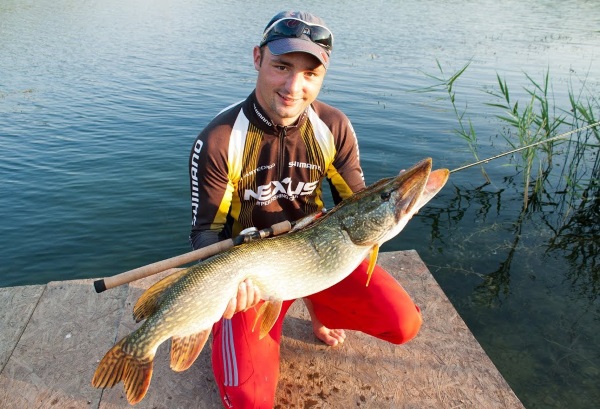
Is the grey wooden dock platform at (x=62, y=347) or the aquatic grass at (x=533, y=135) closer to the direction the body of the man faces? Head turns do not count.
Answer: the grey wooden dock platform

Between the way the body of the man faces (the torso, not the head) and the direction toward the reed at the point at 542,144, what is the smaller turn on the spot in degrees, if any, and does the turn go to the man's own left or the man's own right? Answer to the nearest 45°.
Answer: approximately 135° to the man's own left

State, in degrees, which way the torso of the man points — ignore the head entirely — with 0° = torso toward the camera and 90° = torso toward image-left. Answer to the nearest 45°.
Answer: approximately 0°

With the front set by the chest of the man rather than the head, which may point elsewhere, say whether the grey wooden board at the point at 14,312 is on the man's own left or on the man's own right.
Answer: on the man's own right

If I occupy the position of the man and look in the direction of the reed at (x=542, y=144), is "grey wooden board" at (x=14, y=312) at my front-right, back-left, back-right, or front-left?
back-left

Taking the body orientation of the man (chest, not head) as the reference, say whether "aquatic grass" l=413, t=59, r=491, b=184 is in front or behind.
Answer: behind
